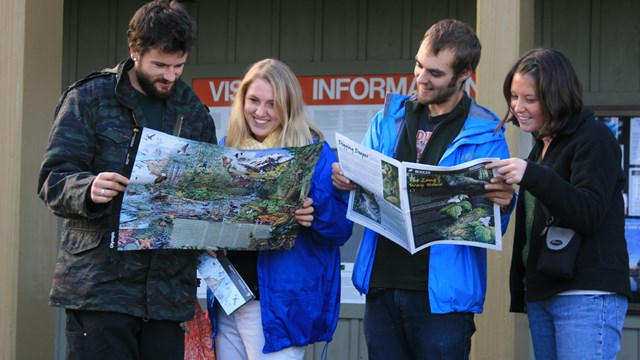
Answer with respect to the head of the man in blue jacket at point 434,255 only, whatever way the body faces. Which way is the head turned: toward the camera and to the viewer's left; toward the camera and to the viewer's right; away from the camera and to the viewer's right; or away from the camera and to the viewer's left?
toward the camera and to the viewer's left

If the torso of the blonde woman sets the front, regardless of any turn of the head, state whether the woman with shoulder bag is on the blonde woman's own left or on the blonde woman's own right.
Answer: on the blonde woman's own left

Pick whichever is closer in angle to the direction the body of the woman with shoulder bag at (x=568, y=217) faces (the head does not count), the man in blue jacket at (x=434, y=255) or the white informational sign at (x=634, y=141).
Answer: the man in blue jacket

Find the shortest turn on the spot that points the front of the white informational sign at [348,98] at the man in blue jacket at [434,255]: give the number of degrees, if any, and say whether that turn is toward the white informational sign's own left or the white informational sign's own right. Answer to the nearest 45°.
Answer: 0° — it already faces them

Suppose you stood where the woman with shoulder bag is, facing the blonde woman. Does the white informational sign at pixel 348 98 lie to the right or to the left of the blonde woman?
right

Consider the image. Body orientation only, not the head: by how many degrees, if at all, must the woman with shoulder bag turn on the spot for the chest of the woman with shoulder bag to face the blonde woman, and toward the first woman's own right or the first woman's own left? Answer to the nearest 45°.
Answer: approximately 45° to the first woman's own right

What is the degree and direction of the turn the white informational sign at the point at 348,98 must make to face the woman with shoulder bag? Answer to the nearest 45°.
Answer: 0° — it already faces them

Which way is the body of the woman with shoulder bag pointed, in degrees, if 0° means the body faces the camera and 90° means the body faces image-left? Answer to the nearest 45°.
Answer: approximately 45°

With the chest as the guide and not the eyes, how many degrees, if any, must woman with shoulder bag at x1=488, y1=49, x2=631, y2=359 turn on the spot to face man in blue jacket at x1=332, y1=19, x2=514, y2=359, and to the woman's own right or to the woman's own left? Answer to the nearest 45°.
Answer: approximately 45° to the woman's own right

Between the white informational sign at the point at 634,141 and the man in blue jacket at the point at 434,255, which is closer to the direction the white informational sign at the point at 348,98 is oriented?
the man in blue jacket

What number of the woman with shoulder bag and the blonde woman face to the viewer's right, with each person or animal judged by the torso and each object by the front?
0

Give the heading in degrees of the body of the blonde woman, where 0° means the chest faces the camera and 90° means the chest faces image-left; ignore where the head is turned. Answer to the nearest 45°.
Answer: approximately 45°

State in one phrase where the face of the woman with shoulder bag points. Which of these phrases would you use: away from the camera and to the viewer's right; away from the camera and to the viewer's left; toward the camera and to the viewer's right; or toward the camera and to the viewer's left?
toward the camera and to the viewer's left
